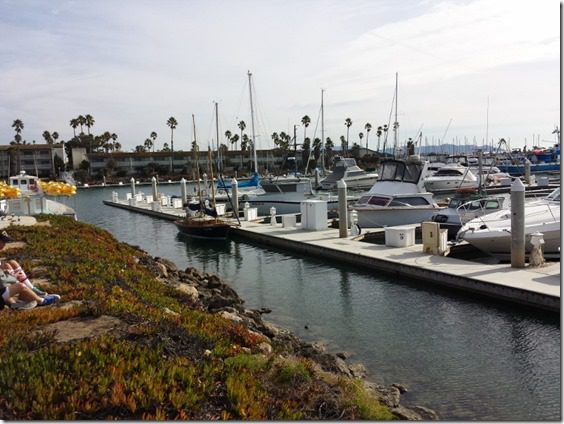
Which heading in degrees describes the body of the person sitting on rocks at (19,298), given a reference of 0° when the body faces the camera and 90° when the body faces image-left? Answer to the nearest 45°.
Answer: approximately 270°

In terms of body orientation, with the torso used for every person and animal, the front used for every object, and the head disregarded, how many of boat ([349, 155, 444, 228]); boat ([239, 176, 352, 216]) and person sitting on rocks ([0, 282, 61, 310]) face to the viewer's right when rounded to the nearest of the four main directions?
1

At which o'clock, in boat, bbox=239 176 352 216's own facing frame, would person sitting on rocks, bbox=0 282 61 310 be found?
The person sitting on rocks is roughly at 9 o'clock from the boat.

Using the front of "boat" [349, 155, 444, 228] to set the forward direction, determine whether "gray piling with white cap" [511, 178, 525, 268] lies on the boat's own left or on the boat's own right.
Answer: on the boat's own left

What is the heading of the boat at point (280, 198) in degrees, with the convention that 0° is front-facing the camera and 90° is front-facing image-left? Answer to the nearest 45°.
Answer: approximately 90°

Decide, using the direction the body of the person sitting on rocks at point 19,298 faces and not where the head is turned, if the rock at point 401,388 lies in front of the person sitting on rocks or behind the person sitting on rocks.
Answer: in front

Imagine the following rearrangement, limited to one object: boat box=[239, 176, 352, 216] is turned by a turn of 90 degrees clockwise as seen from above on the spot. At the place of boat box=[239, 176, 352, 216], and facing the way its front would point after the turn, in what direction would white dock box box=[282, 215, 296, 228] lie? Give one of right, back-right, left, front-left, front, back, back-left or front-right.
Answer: back

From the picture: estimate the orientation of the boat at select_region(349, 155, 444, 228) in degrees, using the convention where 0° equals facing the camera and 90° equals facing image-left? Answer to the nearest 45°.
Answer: approximately 45°

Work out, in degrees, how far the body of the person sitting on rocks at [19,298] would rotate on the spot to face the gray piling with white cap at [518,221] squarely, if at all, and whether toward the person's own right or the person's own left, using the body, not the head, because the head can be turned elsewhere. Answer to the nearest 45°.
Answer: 0° — they already face it

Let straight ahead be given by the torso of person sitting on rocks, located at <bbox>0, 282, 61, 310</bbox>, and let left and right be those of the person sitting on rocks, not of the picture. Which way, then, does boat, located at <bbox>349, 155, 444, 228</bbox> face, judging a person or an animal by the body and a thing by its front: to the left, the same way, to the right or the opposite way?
the opposite way

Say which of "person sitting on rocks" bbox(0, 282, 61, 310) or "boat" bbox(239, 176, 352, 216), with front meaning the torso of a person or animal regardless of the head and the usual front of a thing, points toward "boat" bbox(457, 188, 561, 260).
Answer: the person sitting on rocks

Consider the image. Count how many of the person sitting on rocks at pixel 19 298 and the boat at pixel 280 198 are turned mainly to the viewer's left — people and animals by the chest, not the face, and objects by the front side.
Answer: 1

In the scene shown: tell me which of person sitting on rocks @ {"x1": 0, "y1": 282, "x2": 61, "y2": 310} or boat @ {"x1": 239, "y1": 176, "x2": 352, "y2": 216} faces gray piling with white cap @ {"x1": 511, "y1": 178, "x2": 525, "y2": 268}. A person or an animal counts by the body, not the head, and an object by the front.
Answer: the person sitting on rocks

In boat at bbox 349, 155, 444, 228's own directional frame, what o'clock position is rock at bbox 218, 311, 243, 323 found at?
The rock is roughly at 11 o'clock from the boat.

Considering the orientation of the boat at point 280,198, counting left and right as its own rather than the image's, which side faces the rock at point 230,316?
left
